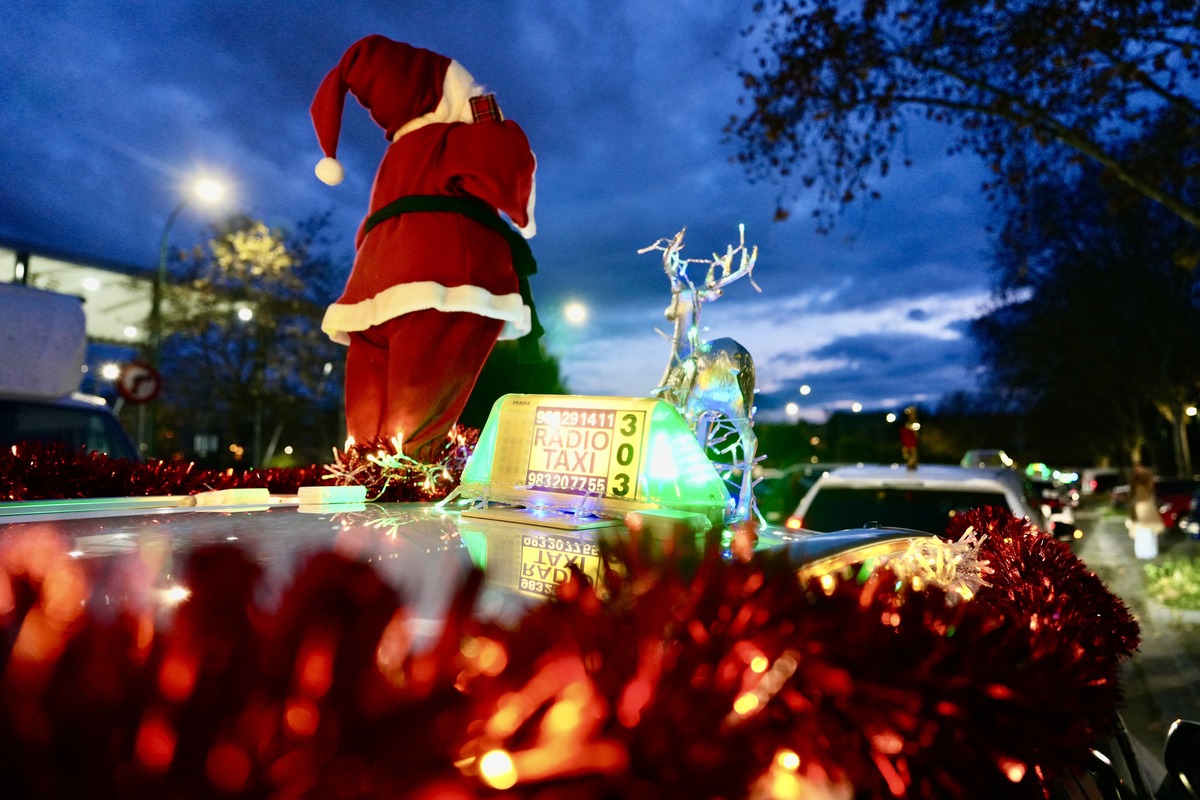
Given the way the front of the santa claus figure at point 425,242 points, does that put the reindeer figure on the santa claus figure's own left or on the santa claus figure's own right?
on the santa claus figure's own right

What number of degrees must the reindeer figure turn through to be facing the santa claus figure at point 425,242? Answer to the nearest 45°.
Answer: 0° — it already faces it

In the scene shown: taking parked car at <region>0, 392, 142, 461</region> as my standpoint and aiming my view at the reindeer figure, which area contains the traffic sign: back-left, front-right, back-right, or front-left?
back-left

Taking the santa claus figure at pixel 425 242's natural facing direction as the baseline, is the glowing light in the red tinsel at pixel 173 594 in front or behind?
behind

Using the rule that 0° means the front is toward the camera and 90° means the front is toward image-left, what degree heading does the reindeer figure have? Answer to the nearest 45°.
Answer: approximately 135°

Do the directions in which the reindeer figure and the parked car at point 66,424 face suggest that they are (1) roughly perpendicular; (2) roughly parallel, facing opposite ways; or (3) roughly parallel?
roughly perpendicular

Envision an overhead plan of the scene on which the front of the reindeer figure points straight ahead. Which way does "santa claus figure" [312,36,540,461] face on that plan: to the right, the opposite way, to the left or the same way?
to the right

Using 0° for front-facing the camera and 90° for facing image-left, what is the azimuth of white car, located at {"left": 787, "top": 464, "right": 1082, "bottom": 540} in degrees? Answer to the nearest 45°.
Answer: approximately 180°

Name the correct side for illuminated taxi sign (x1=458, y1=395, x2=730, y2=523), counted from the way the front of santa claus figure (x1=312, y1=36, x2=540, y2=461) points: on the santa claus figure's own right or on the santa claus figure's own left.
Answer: on the santa claus figure's own right

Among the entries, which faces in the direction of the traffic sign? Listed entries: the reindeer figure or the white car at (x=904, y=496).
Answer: the reindeer figure

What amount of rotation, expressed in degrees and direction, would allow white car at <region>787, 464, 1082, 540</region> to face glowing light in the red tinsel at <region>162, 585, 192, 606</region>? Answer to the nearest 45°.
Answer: approximately 180°
